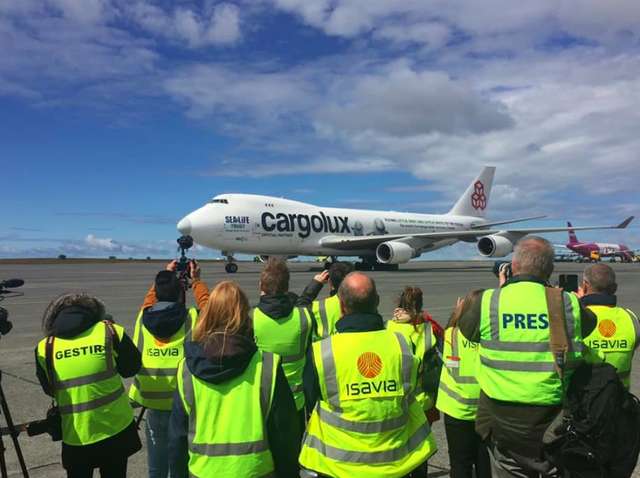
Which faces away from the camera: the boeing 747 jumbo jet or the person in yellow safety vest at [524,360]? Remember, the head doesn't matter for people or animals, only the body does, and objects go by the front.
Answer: the person in yellow safety vest

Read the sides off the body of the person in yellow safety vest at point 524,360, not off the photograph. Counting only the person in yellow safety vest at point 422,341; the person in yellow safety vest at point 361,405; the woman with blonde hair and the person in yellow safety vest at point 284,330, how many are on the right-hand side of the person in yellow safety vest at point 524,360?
0

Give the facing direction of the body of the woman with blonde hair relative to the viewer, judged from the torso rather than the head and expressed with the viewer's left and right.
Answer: facing away from the viewer

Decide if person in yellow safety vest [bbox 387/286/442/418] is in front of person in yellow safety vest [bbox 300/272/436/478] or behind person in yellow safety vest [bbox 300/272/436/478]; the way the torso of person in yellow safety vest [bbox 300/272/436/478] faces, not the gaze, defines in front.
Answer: in front

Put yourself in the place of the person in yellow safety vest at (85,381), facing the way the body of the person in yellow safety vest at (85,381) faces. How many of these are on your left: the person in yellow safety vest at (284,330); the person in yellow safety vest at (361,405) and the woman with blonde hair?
0

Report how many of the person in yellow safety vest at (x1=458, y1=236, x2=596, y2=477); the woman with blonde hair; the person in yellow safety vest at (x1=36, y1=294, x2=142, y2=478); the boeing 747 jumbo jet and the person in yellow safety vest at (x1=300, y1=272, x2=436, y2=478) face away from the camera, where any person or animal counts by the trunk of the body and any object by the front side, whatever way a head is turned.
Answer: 4

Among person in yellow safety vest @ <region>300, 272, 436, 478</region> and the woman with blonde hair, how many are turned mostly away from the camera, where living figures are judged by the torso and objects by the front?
2

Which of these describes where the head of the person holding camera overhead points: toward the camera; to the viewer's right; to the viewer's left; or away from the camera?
away from the camera

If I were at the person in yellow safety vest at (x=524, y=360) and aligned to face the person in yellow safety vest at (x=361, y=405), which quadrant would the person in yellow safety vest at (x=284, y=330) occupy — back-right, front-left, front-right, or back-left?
front-right

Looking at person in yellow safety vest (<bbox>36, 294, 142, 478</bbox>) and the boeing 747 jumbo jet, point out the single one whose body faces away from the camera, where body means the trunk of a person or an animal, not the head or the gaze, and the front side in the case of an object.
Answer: the person in yellow safety vest

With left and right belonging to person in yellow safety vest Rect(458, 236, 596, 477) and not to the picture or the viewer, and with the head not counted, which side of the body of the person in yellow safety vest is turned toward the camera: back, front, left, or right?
back

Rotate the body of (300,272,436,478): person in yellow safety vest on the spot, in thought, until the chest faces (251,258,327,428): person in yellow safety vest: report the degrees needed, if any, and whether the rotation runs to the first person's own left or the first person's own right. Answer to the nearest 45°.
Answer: approximately 45° to the first person's own left

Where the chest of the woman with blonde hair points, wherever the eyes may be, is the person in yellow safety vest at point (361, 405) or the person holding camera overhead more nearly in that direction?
the person holding camera overhead

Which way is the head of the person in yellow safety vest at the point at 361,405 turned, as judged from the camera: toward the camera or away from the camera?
away from the camera

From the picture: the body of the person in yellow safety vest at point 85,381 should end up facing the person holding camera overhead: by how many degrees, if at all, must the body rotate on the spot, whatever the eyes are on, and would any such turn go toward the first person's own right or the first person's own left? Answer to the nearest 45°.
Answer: approximately 45° to the first person's own right

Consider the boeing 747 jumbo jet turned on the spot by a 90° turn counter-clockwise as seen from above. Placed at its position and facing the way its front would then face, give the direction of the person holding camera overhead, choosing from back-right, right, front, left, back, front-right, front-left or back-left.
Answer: front-right

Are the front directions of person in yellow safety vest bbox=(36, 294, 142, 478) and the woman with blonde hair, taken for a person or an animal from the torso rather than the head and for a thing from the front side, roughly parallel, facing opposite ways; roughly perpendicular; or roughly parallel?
roughly parallel

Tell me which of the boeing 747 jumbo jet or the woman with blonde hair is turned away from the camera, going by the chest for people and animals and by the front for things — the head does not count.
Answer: the woman with blonde hair

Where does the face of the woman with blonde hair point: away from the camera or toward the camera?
away from the camera

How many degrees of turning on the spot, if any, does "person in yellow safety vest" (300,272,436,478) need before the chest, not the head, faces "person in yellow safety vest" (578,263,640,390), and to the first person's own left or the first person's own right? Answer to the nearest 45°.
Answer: approximately 45° to the first person's own right

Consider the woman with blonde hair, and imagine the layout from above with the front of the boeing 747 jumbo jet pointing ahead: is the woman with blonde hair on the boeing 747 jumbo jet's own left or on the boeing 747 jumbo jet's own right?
on the boeing 747 jumbo jet's own left

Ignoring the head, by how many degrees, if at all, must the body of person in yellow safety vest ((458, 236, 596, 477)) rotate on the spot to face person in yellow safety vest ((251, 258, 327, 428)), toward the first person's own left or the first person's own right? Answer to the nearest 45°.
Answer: approximately 90° to the first person's own left

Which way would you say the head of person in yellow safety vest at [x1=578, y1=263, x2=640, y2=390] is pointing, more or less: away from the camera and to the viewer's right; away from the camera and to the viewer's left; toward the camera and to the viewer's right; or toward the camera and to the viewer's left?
away from the camera and to the viewer's left
